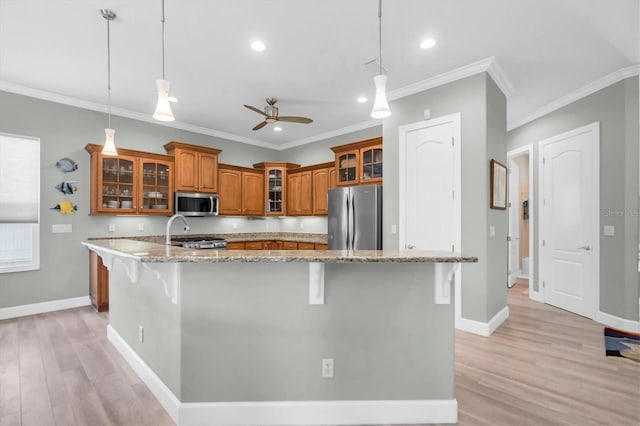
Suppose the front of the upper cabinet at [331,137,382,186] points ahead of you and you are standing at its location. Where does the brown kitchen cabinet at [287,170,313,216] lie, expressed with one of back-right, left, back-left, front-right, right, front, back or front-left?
right

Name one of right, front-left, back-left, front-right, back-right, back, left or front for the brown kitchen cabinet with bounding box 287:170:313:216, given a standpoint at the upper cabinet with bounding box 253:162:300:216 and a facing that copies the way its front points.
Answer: front-left

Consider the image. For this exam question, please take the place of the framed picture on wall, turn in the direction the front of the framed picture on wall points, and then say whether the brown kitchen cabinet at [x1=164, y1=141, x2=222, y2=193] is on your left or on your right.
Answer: on your right

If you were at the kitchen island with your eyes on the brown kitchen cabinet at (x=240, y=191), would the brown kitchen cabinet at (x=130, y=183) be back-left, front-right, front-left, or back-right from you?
front-left

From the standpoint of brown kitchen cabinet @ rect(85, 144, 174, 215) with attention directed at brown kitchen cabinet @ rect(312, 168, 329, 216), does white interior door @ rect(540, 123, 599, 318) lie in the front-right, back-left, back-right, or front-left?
front-right

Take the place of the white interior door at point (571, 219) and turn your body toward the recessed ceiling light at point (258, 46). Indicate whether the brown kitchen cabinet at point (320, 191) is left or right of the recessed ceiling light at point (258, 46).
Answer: right

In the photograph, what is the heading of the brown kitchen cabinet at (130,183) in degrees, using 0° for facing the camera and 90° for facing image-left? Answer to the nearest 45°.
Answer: approximately 315°

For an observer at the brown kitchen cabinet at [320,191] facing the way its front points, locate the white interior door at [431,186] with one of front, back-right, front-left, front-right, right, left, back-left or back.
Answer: left

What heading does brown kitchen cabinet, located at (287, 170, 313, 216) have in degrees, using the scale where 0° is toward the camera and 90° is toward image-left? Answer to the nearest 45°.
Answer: approximately 45°

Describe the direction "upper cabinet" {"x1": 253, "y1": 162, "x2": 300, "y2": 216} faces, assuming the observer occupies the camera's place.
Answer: facing the viewer

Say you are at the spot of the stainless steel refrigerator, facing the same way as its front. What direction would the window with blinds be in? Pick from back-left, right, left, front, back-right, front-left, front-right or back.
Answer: front-right

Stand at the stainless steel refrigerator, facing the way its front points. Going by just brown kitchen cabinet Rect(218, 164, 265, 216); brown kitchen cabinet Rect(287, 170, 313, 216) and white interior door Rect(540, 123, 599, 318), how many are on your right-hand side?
2
